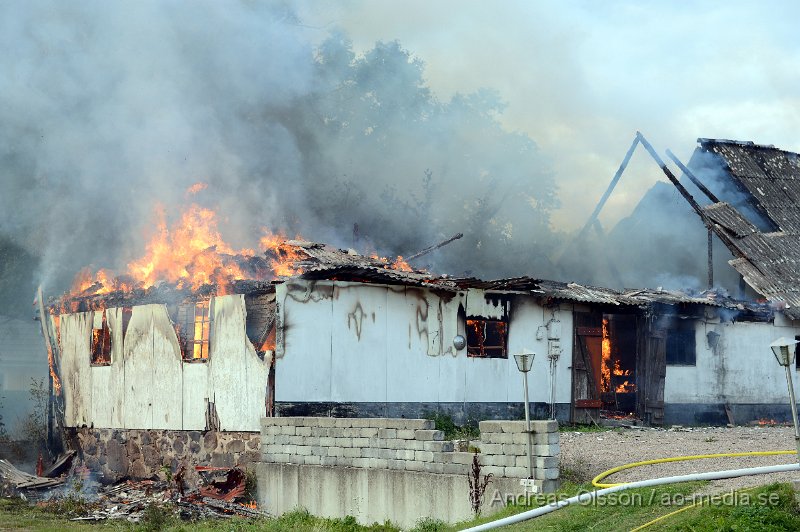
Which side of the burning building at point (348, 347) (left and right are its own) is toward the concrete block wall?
front

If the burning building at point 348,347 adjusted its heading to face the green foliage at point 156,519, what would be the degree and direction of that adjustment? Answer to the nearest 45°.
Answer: approximately 45° to its right

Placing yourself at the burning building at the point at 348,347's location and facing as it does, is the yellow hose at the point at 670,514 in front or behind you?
in front

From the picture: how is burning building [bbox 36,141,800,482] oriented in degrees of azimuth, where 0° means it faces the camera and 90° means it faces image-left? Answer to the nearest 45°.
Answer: approximately 0°

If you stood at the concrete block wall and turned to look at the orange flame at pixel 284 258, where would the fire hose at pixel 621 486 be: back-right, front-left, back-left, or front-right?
back-right

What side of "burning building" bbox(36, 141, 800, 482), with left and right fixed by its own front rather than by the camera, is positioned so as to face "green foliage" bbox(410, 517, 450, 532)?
front
